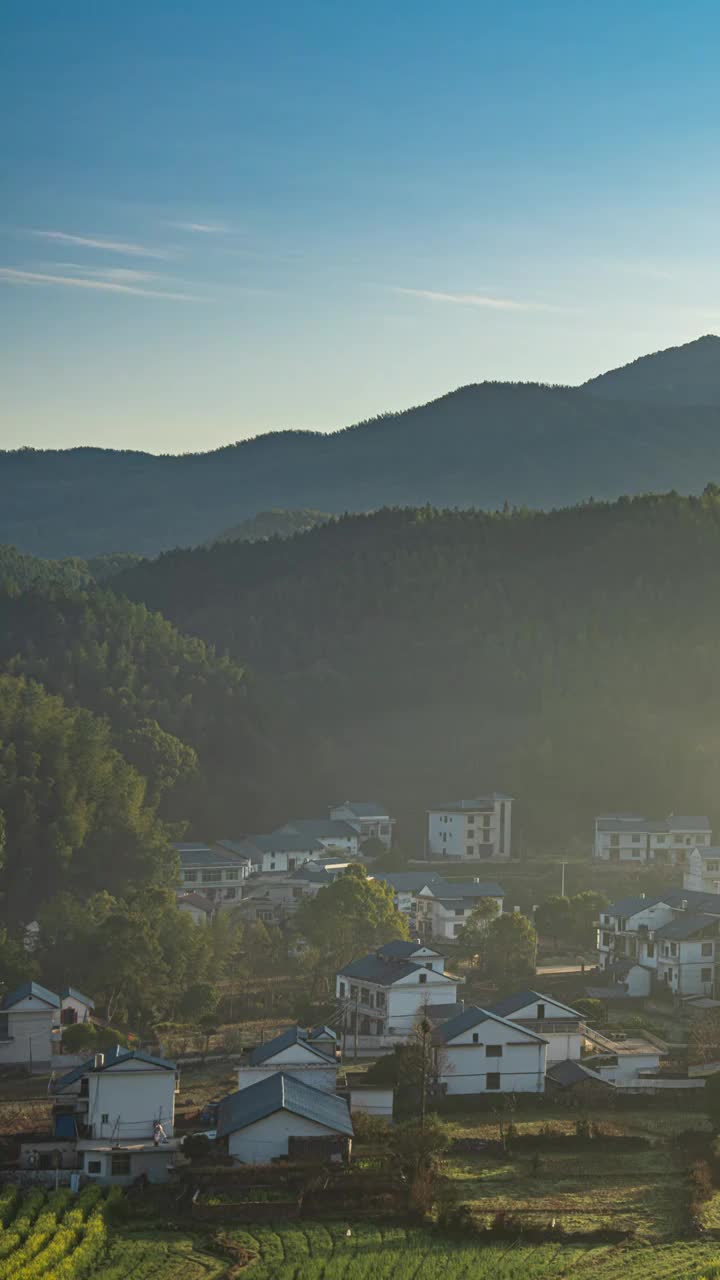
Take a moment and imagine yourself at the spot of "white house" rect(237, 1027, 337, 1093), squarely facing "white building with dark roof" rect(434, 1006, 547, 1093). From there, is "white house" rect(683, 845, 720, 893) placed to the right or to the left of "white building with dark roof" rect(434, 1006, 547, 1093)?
left

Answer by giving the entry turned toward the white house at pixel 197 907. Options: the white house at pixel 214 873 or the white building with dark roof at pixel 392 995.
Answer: the white house at pixel 214 873

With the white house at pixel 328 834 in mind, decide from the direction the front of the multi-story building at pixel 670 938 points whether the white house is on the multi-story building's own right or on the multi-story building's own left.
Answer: on the multi-story building's own right

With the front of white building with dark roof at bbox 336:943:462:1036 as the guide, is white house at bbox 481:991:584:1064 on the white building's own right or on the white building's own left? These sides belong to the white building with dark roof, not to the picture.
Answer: on the white building's own left

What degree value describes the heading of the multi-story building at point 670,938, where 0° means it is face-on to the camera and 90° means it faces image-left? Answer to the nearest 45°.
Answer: approximately 45°

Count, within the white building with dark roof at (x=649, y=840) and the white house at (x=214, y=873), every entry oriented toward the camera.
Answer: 2
